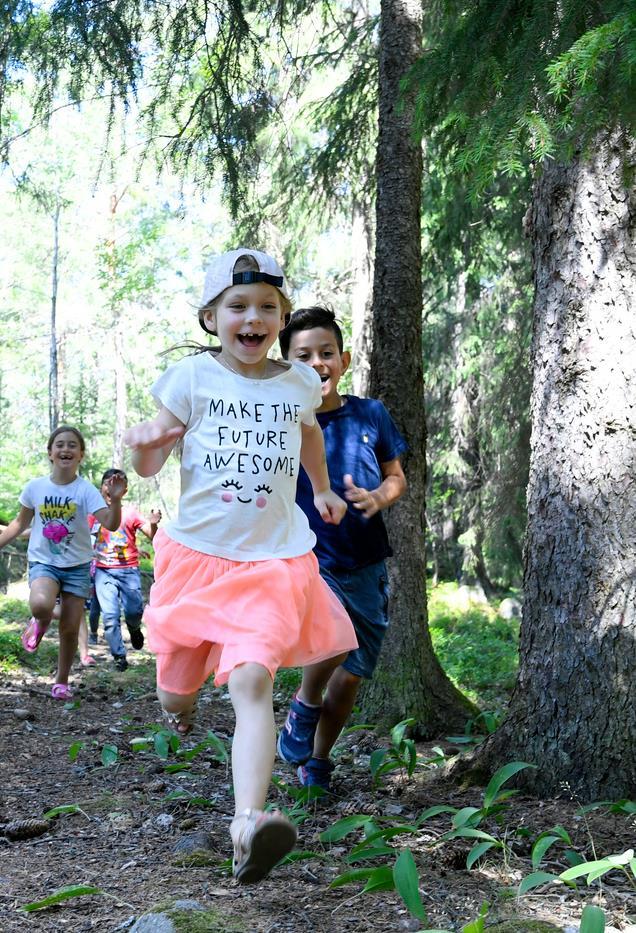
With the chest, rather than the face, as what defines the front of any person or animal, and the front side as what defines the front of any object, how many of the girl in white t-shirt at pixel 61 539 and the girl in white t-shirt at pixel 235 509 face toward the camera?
2

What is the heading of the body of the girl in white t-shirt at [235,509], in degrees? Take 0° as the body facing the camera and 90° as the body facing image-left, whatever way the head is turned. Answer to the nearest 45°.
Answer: approximately 0°

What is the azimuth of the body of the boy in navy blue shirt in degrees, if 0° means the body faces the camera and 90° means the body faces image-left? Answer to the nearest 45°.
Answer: approximately 45°

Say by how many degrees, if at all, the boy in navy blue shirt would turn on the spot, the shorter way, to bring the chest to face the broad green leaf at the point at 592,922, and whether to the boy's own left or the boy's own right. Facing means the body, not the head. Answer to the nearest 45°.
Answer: approximately 45° to the boy's own left

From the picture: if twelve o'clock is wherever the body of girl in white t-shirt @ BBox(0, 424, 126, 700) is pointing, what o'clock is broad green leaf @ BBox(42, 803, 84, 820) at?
The broad green leaf is roughly at 12 o'clock from the girl in white t-shirt.

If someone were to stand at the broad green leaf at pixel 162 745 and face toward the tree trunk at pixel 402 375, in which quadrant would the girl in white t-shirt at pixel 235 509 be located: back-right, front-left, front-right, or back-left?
back-right

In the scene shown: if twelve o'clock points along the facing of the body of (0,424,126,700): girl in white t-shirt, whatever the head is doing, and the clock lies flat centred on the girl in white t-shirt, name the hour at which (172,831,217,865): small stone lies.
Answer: The small stone is roughly at 12 o'clock from the girl in white t-shirt.

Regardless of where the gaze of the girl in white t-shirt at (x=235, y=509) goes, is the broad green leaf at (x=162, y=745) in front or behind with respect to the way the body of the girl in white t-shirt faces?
behind

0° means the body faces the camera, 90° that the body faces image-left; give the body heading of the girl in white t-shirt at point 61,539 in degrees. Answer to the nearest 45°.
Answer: approximately 0°

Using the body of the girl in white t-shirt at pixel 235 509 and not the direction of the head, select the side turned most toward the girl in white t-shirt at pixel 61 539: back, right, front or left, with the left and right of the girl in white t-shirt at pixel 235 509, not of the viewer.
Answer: back

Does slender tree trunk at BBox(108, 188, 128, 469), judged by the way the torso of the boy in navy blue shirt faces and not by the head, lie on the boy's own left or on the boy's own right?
on the boy's own right
